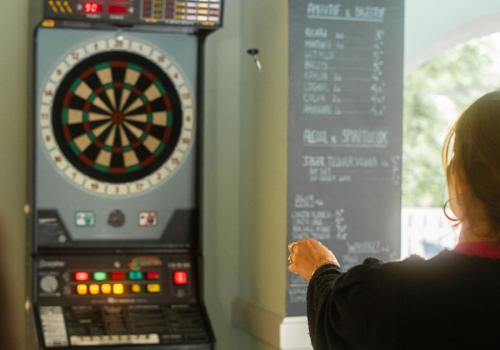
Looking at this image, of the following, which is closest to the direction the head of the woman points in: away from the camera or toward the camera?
away from the camera

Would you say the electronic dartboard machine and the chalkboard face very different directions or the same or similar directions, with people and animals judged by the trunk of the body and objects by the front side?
same or similar directions

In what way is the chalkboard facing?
toward the camera

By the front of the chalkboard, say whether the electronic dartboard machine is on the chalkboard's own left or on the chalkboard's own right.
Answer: on the chalkboard's own right

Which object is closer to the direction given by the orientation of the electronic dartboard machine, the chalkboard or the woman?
the woman

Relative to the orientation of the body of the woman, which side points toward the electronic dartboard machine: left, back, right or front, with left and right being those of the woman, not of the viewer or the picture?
left

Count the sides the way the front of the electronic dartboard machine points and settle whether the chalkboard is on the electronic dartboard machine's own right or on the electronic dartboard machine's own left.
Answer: on the electronic dartboard machine's own left

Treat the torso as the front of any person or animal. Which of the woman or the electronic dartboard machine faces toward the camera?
the electronic dartboard machine

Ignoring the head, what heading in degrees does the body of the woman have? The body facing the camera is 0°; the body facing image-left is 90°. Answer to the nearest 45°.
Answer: approximately 135°

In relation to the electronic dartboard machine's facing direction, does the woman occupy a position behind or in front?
in front

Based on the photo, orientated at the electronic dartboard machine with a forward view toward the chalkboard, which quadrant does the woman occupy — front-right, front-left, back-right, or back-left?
front-right

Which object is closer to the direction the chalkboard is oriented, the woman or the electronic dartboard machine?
the woman

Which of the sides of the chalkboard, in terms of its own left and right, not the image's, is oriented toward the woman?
front
